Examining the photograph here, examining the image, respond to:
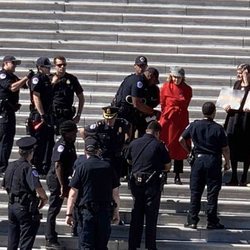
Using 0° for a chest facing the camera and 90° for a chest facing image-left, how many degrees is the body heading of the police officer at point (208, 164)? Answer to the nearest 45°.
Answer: approximately 180°

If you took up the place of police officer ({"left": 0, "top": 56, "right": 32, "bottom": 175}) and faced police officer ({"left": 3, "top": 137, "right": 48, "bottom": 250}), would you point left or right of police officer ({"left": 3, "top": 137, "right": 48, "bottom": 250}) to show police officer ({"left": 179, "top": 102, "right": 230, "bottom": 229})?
left

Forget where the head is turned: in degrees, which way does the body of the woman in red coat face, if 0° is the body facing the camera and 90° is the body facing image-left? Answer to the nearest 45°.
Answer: approximately 0°
